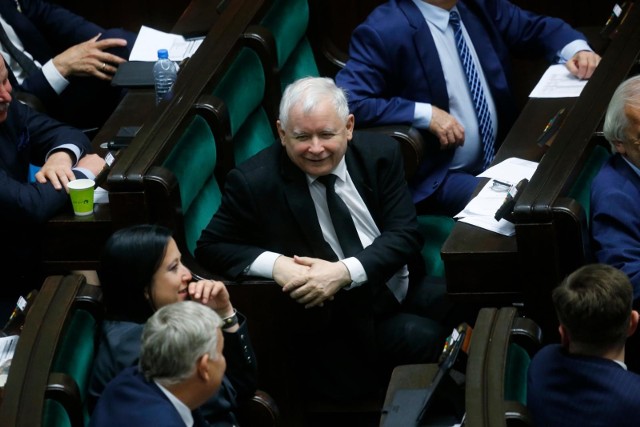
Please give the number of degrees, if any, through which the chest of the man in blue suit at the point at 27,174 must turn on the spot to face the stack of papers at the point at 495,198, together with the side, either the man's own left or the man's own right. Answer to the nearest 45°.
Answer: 0° — they already face it

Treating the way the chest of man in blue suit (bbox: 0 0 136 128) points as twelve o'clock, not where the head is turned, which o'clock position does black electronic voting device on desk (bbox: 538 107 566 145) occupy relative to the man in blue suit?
The black electronic voting device on desk is roughly at 12 o'clock from the man in blue suit.

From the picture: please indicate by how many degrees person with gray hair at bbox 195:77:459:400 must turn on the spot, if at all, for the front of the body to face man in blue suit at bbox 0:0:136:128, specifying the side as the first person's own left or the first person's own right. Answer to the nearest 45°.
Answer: approximately 135° to the first person's own right

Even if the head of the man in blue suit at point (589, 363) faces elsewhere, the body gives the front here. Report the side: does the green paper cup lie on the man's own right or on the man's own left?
on the man's own left

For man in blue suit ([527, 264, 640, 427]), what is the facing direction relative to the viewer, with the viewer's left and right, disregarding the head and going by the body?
facing away from the viewer

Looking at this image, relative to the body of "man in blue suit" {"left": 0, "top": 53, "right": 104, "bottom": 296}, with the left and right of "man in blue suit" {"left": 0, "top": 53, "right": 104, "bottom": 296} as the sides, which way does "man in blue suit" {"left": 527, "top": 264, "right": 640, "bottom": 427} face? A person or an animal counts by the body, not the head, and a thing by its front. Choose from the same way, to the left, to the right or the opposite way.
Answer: to the left

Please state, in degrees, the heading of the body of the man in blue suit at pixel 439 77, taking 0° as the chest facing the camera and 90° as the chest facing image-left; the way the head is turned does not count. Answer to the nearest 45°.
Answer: approximately 315°

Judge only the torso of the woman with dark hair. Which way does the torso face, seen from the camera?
to the viewer's right
